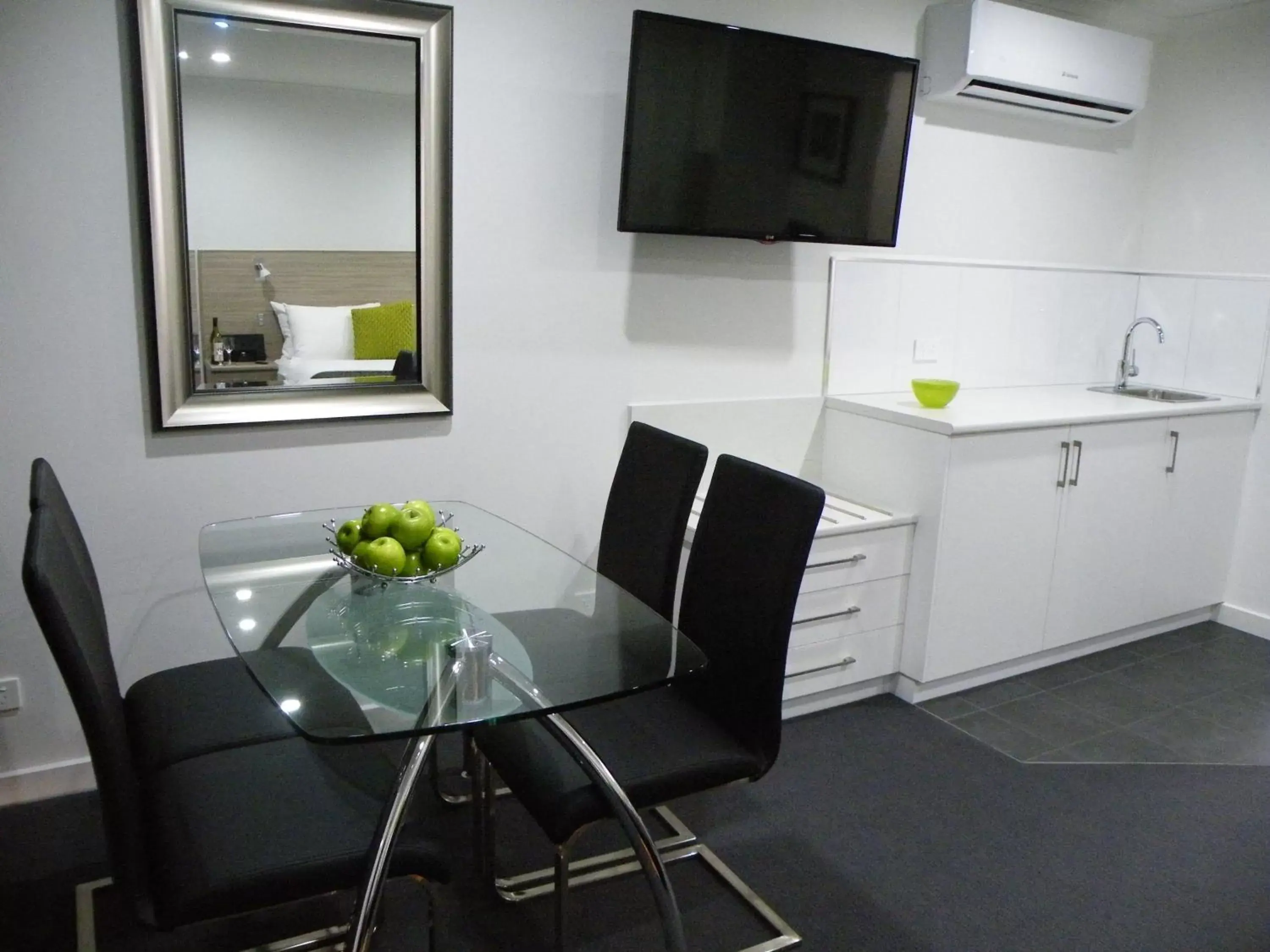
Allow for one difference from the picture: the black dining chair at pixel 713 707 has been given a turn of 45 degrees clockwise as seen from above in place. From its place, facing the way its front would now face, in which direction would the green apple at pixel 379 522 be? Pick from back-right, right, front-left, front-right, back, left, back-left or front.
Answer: front

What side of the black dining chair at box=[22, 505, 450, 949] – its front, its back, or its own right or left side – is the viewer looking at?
right

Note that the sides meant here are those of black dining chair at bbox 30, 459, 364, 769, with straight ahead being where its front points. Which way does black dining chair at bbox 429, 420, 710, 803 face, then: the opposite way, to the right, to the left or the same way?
the opposite way

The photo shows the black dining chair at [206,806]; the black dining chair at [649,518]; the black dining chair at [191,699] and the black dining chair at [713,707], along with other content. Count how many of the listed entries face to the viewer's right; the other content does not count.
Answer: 2

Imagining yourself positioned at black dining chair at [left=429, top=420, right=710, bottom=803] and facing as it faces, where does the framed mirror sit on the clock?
The framed mirror is roughly at 2 o'clock from the black dining chair.

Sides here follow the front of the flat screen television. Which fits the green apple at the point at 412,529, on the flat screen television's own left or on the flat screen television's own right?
on the flat screen television's own right

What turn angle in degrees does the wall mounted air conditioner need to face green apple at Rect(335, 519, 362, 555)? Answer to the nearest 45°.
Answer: approximately 90° to its right

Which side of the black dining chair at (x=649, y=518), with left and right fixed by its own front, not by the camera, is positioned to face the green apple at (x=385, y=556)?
front

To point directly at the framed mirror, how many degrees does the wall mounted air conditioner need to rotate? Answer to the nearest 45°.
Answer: approximately 90° to its right

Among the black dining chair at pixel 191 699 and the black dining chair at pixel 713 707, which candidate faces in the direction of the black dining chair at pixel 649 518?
the black dining chair at pixel 191 699

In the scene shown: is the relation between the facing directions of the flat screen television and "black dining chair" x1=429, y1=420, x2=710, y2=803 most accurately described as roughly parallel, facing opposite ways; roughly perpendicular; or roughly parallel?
roughly perpendicular

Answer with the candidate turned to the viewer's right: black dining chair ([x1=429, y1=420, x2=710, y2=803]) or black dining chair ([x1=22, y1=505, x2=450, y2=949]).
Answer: black dining chair ([x1=22, y1=505, x2=450, y2=949])

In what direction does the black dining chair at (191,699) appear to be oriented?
to the viewer's right

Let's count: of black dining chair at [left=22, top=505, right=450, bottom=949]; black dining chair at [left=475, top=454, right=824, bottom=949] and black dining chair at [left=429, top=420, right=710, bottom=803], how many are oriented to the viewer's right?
1

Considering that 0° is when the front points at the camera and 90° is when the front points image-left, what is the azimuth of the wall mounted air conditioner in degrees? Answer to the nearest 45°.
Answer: approximately 315°
